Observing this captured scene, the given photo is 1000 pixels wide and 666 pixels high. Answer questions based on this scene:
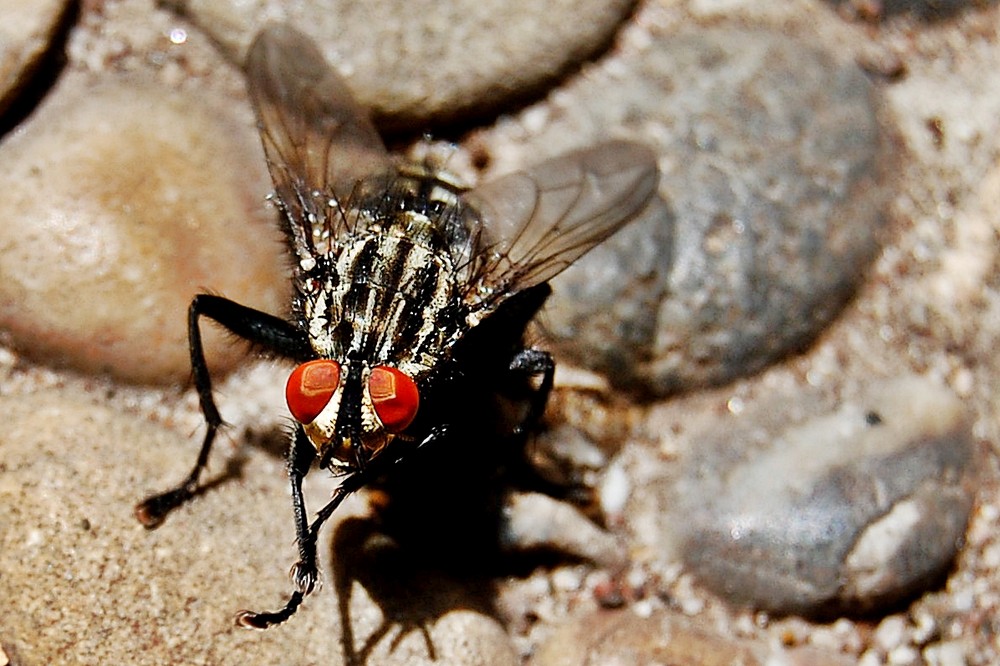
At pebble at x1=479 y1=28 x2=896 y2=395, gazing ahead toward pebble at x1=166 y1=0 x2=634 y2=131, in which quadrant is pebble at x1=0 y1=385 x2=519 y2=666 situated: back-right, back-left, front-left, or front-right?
front-left

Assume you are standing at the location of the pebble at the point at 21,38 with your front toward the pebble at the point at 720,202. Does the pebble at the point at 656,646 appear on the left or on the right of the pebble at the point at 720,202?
right

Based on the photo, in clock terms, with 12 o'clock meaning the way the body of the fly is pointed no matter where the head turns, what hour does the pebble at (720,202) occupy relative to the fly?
The pebble is roughly at 8 o'clock from the fly.

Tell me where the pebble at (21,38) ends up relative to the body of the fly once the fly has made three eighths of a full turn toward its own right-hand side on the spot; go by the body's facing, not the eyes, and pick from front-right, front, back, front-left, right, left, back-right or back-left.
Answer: front

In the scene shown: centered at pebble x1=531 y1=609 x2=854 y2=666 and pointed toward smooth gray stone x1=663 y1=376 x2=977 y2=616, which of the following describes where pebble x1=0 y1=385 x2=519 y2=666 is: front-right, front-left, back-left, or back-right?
back-left

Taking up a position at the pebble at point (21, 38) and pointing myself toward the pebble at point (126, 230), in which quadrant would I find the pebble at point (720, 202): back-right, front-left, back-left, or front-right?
front-left

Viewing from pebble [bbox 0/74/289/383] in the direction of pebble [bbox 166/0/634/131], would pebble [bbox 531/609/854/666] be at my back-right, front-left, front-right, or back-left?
front-right

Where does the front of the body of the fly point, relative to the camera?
toward the camera

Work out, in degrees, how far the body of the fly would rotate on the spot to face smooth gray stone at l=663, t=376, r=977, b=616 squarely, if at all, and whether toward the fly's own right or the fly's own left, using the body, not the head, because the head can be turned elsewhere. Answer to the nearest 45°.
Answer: approximately 90° to the fly's own left

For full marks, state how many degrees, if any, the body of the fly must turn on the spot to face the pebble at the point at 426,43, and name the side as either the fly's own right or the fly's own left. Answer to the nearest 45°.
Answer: approximately 180°
